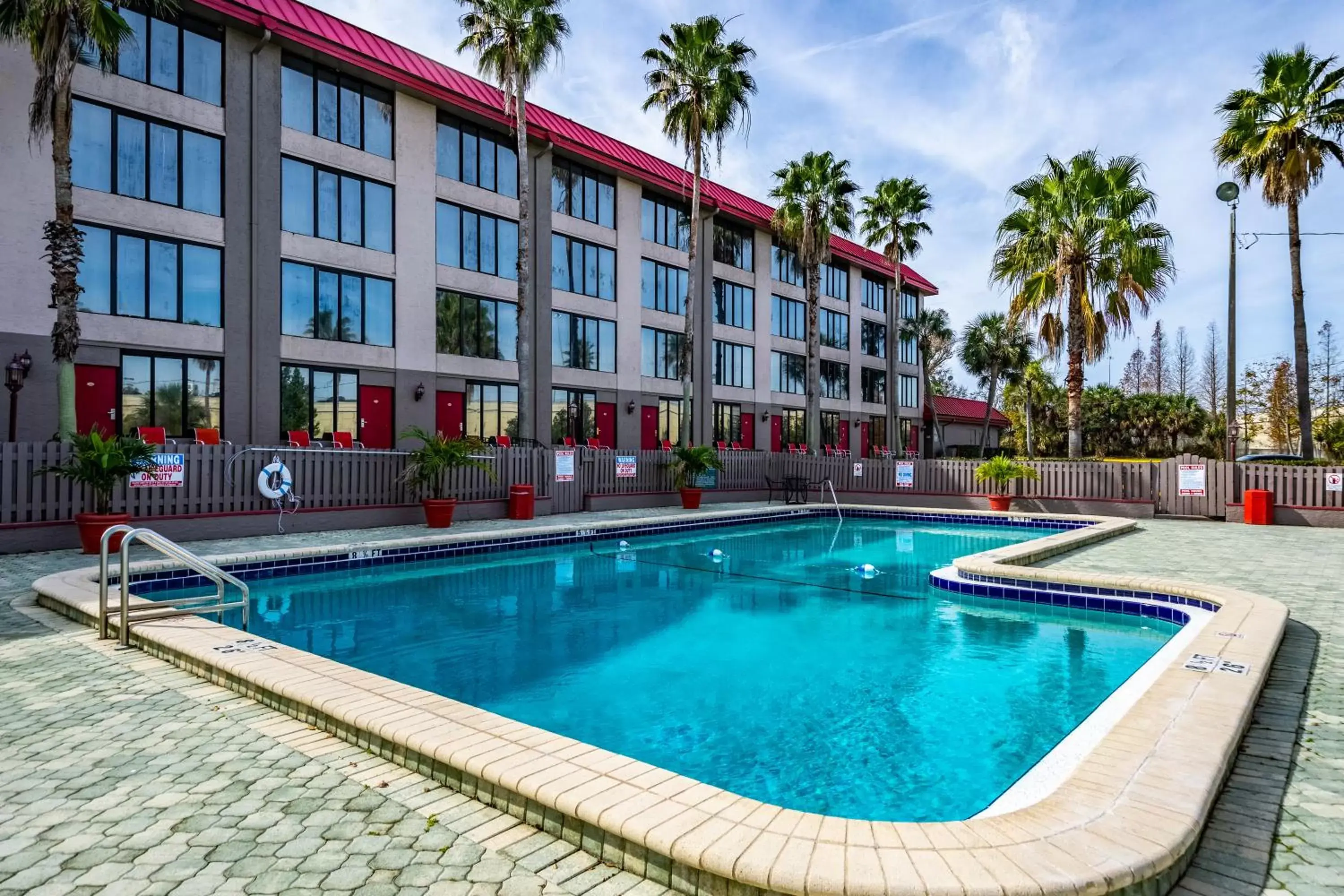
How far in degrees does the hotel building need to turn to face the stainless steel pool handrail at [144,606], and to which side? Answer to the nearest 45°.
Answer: approximately 45° to its right

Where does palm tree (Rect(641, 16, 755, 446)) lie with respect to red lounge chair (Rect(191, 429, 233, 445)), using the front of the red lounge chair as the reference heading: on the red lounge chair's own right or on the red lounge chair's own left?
on the red lounge chair's own left

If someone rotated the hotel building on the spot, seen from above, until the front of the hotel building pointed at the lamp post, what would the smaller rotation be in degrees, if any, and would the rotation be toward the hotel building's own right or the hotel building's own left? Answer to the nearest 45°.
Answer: approximately 45° to the hotel building's own left

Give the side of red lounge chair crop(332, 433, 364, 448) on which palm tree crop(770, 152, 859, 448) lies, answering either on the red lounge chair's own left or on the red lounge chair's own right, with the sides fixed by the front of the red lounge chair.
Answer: on the red lounge chair's own left

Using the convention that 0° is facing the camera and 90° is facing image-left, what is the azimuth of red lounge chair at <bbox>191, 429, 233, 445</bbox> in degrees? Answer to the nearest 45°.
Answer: approximately 315°

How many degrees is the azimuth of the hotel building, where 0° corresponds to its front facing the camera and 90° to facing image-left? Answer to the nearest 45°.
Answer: approximately 315°

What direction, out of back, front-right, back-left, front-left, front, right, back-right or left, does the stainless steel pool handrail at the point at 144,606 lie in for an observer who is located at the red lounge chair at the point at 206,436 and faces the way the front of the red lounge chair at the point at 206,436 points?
front-right
